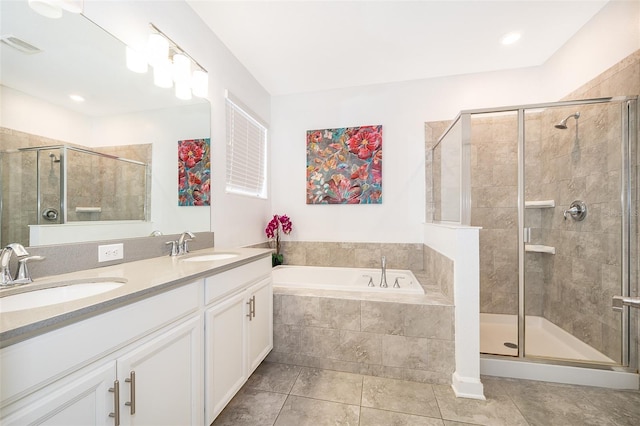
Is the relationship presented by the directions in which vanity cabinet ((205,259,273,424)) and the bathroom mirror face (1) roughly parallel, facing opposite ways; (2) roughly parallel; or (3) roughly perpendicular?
roughly parallel

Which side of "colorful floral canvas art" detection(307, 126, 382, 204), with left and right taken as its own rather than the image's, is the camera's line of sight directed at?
front

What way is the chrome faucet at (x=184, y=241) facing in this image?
to the viewer's right

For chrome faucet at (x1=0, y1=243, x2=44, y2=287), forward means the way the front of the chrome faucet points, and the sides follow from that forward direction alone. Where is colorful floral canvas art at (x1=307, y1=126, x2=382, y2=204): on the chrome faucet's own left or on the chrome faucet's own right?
on the chrome faucet's own left

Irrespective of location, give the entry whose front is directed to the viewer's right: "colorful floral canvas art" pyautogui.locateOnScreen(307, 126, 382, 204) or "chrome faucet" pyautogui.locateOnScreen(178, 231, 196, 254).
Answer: the chrome faucet

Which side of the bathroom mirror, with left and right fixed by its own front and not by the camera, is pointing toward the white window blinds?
left

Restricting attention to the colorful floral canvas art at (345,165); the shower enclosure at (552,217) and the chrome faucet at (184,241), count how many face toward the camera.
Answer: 2

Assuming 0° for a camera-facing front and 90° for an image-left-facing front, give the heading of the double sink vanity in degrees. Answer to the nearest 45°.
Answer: approximately 315°

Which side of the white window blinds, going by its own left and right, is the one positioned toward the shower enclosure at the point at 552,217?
front
